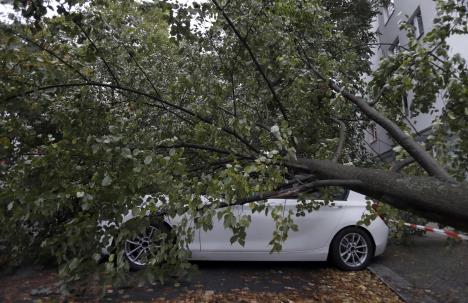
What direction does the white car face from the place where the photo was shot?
facing to the left of the viewer
